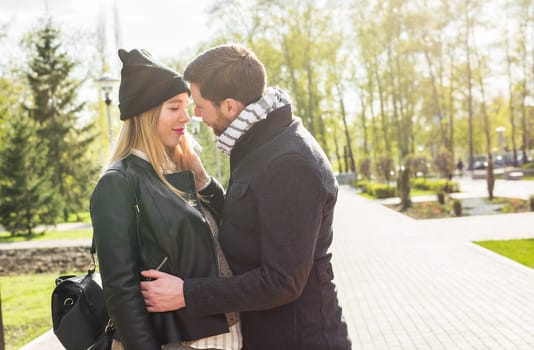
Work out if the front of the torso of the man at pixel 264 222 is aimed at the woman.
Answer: yes

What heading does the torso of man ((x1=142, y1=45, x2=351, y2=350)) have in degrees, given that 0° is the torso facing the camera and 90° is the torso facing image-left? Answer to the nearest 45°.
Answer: approximately 90°

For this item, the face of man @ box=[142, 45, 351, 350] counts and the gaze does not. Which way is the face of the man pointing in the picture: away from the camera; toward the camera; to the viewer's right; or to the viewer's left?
to the viewer's left

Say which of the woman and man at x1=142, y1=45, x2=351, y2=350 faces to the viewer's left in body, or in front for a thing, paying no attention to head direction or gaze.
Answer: the man

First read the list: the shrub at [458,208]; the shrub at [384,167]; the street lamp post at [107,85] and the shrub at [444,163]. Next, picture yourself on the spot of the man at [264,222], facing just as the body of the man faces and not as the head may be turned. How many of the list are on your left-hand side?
0

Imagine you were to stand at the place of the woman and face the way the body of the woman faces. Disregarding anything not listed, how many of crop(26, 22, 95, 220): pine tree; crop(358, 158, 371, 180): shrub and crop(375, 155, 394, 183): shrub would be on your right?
0

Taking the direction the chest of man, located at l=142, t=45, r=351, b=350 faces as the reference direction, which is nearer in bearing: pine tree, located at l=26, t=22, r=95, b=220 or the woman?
the woman

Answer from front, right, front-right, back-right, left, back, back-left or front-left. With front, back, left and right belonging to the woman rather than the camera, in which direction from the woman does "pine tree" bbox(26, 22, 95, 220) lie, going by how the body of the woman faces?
back-left

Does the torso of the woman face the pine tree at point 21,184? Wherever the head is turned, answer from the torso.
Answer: no

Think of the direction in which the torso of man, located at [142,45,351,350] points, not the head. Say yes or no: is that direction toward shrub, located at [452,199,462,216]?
no

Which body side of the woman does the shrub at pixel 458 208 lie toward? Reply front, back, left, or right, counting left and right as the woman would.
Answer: left

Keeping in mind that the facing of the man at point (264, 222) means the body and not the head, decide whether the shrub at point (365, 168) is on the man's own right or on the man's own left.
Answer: on the man's own right

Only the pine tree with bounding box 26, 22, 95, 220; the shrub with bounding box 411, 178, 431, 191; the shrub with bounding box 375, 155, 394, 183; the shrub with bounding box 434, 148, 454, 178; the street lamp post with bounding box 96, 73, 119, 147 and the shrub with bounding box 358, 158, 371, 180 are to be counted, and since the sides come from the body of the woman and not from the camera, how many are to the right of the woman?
0

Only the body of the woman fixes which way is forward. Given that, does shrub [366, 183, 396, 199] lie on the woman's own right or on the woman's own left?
on the woman's own left

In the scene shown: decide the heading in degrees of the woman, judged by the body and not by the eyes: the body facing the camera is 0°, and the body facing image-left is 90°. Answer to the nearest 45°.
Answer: approximately 315°

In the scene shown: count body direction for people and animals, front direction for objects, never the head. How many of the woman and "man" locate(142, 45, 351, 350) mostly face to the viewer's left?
1

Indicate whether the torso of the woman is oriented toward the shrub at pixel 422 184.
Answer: no
